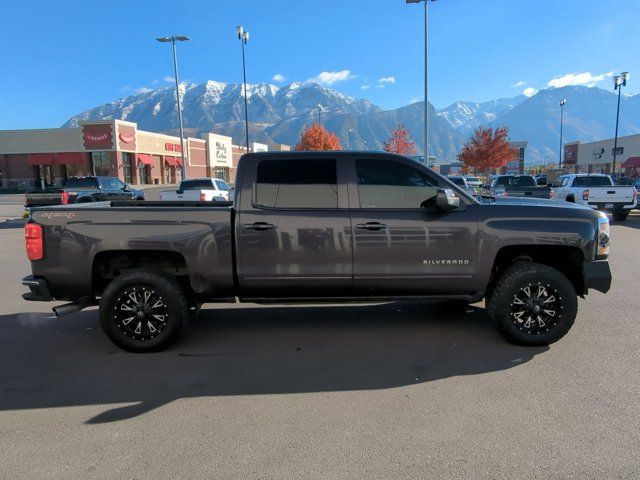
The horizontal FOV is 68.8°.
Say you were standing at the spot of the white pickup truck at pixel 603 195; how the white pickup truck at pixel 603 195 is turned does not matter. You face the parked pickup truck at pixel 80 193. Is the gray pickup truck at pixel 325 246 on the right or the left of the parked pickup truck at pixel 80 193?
left

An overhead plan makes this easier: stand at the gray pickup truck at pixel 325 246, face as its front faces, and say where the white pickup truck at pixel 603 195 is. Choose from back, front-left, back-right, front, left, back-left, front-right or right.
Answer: front-left

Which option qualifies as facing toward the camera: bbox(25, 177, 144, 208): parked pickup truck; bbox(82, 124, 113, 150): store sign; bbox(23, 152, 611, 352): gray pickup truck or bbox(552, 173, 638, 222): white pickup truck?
the store sign

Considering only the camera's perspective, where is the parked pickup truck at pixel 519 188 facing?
facing away from the viewer and to the left of the viewer

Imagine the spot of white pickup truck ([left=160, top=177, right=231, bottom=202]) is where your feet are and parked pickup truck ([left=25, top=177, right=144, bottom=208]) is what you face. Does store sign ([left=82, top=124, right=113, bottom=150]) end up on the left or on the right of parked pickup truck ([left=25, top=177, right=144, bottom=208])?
right

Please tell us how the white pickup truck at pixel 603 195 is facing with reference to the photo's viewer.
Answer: facing away from the viewer and to the left of the viewer

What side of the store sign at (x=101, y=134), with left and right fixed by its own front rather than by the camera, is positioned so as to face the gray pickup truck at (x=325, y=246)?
front

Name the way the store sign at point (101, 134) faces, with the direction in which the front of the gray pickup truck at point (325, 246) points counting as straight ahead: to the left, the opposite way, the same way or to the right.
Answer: to the right

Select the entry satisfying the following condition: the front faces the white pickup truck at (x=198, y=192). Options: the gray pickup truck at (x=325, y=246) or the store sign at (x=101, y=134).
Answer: the store sign

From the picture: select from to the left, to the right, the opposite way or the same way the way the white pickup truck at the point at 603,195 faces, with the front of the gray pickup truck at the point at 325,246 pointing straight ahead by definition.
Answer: to the left

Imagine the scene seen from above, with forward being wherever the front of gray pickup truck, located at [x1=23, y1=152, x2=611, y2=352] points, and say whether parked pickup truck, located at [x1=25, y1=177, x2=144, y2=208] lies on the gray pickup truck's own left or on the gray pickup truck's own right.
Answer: on the gray pickup truck's own left

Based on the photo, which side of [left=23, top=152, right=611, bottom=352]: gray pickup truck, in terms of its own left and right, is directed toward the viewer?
right

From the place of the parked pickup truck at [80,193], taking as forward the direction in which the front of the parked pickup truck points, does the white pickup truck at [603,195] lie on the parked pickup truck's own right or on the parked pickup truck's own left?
on the parked pickup truck's own right

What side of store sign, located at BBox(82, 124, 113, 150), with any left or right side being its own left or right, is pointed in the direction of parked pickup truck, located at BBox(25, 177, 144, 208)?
front

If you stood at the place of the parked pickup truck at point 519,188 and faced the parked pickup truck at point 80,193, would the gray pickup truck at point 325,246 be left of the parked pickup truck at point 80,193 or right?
left

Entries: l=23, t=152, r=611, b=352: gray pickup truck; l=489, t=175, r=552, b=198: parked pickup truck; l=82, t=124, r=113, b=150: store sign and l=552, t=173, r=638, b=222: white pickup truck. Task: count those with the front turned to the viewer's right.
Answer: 1

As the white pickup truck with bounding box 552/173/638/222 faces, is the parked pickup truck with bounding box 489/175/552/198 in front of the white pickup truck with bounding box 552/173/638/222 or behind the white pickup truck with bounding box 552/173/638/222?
in front

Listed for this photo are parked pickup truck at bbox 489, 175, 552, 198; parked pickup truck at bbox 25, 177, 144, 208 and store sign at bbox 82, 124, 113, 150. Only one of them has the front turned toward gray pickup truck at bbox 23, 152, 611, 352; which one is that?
the store sign

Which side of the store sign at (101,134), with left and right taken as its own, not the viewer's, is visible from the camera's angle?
front

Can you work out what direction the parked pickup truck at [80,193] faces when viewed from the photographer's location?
facing away from the viewer and to the right of the viewer
